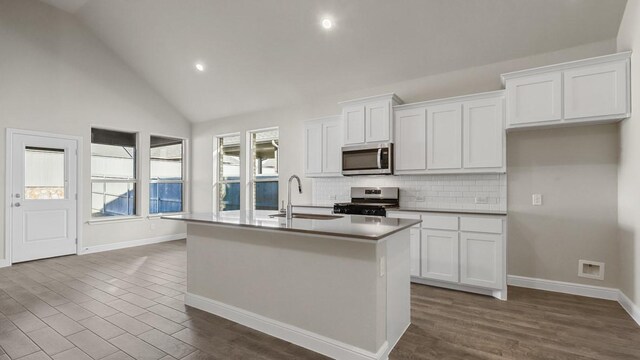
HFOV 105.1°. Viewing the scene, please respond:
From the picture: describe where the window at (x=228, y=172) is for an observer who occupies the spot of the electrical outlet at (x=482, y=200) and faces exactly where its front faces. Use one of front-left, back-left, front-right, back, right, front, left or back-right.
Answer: right

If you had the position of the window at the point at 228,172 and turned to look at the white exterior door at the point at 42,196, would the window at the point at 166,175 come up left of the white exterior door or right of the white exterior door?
right

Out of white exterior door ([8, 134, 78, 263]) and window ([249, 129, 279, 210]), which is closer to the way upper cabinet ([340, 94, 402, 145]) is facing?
the white exterior door

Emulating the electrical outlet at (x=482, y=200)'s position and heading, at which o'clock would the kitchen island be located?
The kitchen island is roughly at 1 o'clock from the electrical outlet.

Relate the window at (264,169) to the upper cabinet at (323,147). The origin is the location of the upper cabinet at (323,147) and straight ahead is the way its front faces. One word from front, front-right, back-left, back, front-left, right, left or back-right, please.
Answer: right

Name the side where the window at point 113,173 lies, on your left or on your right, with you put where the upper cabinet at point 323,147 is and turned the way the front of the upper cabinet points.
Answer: on your right

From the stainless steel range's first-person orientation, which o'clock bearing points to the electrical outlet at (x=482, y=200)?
The electrical outlet is roughly at 8 o'clock from the stainless steel range.
